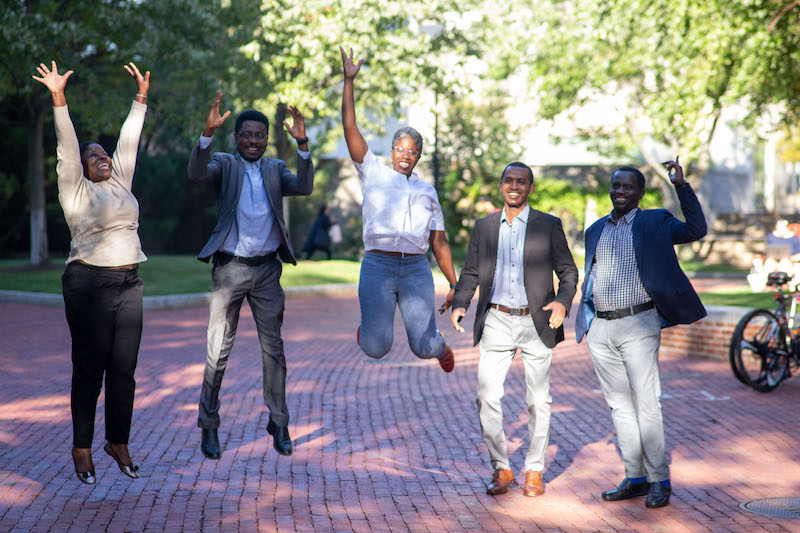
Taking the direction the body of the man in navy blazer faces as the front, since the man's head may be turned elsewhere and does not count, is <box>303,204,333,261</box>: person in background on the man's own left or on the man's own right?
on the man's own right

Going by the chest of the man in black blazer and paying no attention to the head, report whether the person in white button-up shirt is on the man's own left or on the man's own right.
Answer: on the man's own right

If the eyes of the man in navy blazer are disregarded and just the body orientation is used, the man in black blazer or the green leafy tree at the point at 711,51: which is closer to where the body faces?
the man in black blazer

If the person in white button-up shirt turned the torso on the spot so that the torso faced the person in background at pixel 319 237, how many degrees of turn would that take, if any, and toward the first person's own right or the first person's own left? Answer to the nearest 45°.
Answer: approximately 180°

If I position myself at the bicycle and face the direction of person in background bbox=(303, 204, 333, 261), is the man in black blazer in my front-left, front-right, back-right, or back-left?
back-left

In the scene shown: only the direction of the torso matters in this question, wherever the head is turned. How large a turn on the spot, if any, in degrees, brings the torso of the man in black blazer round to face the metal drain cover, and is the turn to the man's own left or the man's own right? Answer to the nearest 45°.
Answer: approximately 90° to the man's own left

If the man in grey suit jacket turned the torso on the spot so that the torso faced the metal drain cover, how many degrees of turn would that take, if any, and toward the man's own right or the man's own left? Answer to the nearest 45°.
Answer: approximately 45° to the man's own left
